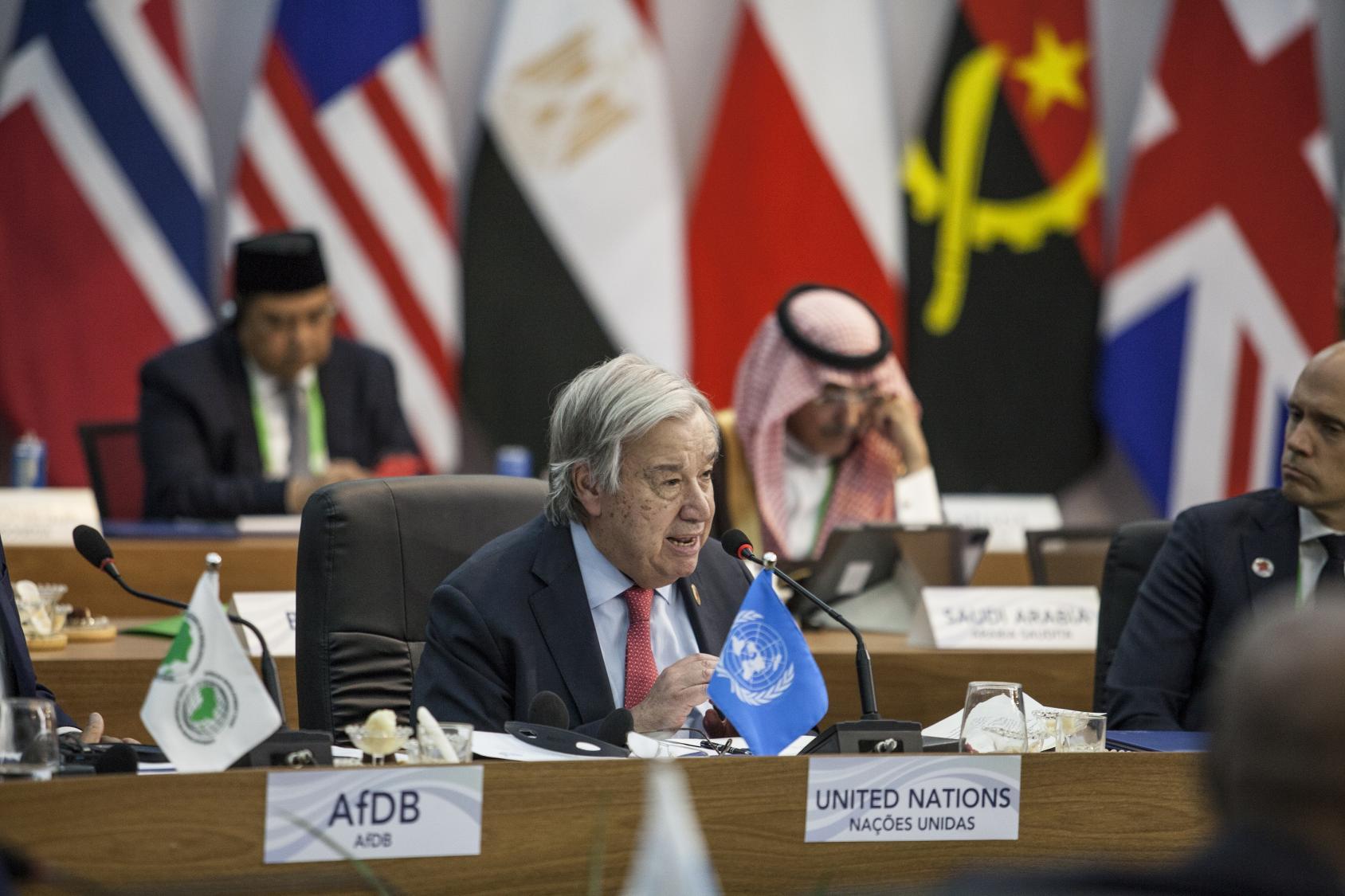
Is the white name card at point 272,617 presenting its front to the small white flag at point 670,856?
yes

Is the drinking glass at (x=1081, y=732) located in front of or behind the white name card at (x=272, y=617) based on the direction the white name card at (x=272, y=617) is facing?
in front

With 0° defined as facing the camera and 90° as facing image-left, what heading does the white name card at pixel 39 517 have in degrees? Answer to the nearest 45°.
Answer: approximately 0°

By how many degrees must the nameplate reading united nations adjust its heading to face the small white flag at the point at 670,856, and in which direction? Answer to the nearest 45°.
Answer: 0° — it already faces it

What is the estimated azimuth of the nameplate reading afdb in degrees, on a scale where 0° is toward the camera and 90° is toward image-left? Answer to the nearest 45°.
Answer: approximately 0°

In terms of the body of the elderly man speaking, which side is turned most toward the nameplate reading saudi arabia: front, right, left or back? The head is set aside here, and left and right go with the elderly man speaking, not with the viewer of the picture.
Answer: left

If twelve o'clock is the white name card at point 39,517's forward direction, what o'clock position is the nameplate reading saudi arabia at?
The nameplate reading saudi arabia is roughly at 10 o'clock from the white name card.

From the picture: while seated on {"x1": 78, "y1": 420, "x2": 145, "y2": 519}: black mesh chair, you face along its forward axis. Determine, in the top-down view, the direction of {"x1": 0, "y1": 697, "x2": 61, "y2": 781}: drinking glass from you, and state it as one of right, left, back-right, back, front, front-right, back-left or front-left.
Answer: front-right

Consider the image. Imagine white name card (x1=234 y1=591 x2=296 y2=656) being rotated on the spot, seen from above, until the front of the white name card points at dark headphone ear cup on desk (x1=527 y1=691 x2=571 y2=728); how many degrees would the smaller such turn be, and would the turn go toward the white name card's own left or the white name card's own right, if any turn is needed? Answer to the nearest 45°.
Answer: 0° — it already faces it
